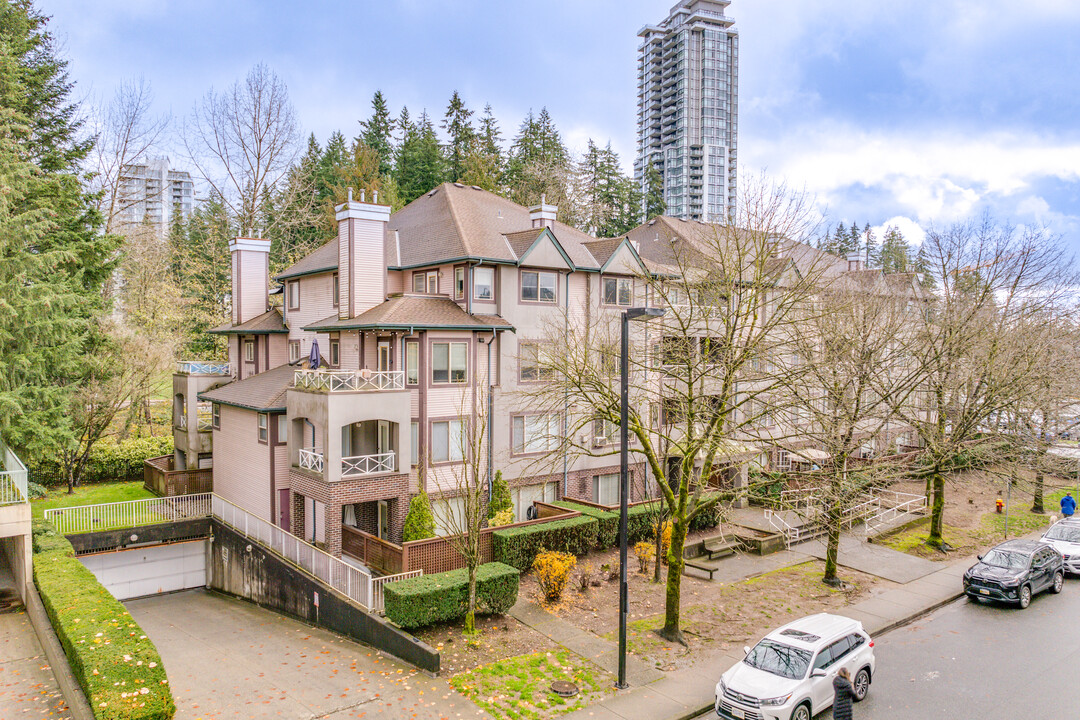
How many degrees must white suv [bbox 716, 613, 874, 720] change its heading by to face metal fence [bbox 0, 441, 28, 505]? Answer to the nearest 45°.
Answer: approximately 45° to its right

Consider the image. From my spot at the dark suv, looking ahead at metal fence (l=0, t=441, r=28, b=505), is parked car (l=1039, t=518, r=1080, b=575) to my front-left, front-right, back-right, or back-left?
back-right

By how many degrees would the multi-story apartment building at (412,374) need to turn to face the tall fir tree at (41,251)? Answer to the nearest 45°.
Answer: approximately 135° to its right

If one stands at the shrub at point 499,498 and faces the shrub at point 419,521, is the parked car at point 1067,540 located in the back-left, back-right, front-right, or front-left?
back-left

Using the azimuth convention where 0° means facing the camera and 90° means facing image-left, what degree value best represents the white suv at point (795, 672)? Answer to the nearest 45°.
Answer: approximately 45°

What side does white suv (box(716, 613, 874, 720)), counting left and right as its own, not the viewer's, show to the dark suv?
back

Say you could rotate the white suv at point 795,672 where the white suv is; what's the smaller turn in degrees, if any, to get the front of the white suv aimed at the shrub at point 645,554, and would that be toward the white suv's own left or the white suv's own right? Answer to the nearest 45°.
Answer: approximately 90° to the white suv's own right
